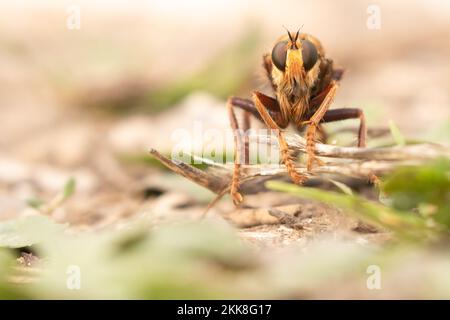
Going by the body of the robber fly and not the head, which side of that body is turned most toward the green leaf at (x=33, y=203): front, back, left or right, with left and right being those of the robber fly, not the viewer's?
right

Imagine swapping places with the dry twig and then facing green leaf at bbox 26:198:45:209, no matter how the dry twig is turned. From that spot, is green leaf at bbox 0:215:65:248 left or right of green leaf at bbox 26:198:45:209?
left

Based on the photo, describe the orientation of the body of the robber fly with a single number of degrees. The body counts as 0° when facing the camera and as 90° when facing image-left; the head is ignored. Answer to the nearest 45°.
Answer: approximately 0°

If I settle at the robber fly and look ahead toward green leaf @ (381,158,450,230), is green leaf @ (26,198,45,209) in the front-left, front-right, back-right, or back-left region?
back-right
